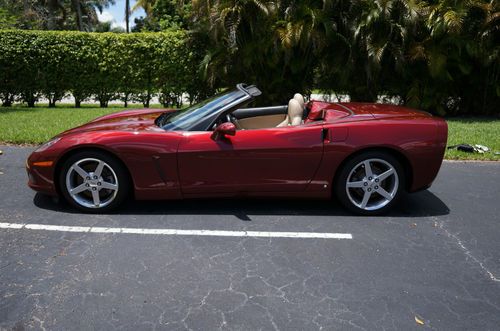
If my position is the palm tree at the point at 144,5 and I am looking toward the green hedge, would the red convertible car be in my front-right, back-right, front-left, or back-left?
front-left

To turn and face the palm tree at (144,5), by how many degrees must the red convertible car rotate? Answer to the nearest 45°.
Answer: approximately 90° to its right

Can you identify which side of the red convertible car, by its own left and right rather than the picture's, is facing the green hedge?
right

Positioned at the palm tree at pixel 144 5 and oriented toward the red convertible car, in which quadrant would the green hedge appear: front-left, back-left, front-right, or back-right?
front-right

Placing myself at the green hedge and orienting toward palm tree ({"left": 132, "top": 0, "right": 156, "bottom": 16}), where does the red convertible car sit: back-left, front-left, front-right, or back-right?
back-right

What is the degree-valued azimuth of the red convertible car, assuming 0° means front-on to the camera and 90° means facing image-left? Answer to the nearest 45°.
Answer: approximately 90°
